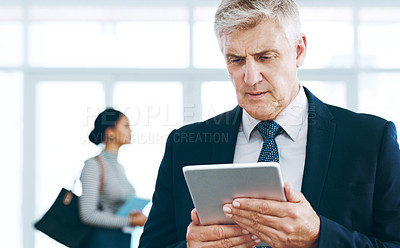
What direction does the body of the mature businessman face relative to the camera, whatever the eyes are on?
toward the camera

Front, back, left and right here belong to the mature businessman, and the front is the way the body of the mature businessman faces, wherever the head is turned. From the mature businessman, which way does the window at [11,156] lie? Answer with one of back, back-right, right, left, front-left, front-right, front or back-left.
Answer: back-right

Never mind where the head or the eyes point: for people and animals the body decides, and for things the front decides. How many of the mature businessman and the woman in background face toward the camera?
1

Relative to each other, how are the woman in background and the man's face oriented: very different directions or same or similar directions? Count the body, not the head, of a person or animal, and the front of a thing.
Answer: very different directions

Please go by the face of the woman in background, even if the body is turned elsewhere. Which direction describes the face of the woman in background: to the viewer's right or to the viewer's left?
to the viewer's right

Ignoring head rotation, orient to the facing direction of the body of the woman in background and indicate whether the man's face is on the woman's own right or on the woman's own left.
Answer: on the woman's own right

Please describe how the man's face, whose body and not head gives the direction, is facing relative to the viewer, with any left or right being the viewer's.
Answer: facing the viewer and to the left of the viewer

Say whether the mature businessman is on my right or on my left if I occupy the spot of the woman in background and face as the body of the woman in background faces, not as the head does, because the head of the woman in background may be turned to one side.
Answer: on my right

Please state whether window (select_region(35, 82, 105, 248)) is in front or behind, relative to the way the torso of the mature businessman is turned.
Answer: behind

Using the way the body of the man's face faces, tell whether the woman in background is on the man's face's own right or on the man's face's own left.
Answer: on the man's face's own right

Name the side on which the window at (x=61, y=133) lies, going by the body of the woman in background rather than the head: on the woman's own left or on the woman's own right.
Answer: on the woman's own left

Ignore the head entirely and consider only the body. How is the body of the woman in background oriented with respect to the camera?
to the viewer's right

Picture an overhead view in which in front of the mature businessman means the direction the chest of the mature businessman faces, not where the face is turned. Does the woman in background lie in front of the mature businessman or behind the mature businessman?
behind

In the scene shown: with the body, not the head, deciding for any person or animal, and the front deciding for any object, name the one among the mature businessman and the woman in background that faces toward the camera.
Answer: the mature businessman

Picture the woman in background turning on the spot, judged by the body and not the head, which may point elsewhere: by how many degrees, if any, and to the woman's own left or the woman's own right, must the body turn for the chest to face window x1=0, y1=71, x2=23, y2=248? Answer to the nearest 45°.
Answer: approximately 90° to the woman's own left

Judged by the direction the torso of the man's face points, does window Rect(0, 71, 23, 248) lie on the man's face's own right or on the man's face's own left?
on the man's face's own right

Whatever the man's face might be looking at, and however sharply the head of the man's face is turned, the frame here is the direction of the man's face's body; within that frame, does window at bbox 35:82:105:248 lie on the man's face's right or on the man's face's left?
on the man's face's right
